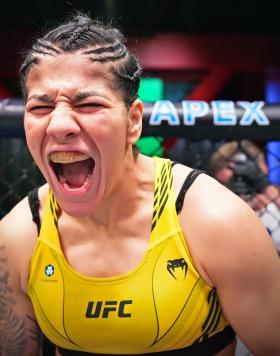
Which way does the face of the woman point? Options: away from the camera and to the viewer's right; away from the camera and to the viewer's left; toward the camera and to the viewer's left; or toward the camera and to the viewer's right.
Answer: toward the camera and to the viewer's left

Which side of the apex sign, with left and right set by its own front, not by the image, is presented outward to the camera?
front
